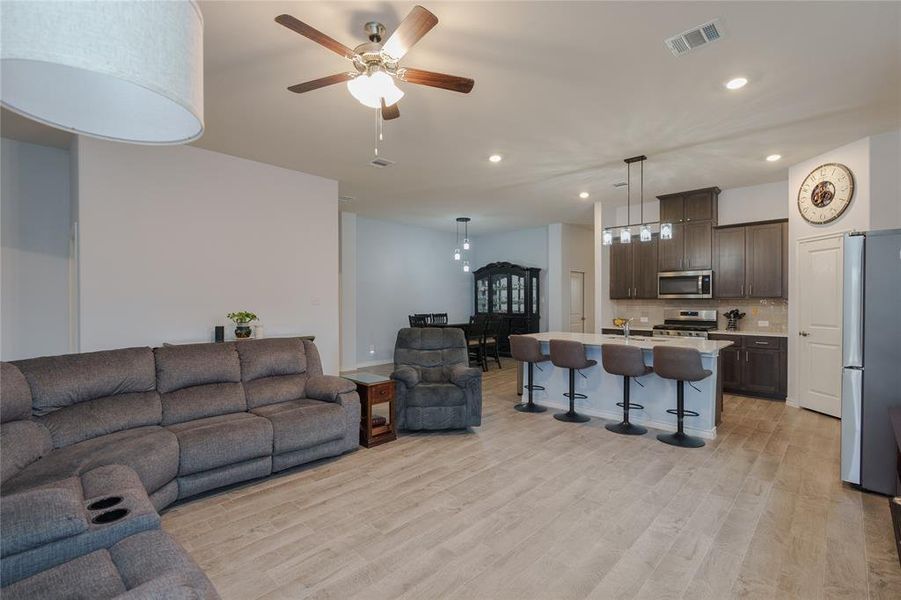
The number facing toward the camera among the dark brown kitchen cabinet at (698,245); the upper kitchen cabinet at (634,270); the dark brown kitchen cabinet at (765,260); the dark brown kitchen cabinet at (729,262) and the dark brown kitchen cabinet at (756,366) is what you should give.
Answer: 5

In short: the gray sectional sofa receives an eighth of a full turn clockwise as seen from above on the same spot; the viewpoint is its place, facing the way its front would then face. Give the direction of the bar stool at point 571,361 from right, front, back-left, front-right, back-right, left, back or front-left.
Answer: left

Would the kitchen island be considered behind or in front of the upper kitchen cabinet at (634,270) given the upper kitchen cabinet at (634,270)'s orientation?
in front

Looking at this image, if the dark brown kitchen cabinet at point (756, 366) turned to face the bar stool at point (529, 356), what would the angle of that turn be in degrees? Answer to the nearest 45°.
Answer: approximately 45° to its right

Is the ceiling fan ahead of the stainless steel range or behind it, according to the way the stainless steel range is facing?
ahead

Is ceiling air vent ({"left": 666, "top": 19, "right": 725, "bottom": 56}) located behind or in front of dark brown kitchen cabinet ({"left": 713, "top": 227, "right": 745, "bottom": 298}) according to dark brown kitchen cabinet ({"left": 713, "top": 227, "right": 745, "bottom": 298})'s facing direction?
in front

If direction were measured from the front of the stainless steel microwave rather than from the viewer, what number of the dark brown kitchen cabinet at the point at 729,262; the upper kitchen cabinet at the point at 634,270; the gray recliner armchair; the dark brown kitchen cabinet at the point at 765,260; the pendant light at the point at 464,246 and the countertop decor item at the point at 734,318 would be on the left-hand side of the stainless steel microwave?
3

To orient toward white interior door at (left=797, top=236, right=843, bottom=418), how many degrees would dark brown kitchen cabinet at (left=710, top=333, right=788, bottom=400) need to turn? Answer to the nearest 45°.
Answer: approximately 45° to its left

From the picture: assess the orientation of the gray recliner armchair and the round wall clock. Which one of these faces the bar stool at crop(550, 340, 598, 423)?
the round wall clock

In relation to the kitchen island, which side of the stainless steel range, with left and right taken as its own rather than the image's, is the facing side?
front

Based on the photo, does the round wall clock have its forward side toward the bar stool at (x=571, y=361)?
yes

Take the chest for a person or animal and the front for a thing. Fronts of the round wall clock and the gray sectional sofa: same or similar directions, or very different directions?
very different directions

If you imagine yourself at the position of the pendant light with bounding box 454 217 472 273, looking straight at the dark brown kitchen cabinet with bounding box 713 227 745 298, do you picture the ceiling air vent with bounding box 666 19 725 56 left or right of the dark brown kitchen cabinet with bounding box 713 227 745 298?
right

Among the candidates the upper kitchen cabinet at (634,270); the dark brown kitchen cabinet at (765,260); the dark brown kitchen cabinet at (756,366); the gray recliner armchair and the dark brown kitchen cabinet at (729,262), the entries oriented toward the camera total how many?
5

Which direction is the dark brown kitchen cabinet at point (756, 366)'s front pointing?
toward the camera

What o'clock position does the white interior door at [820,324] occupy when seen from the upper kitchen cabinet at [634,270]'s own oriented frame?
The white interior door is roughly at 10 o'clock from the upper kitchen cabinet.

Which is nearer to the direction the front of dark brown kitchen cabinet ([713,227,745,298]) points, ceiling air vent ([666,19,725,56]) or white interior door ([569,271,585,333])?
the ceiling air vent

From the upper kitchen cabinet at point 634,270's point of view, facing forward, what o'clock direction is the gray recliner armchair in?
The gray recliner armchair is roughly at 1 o'clock from the upper kitchen cabinet.

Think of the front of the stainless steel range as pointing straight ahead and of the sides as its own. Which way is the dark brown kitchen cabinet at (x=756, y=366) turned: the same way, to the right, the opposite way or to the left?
the same way

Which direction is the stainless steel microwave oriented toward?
toward the camera

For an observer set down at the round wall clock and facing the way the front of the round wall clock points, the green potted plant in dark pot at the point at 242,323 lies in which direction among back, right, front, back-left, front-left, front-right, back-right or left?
front

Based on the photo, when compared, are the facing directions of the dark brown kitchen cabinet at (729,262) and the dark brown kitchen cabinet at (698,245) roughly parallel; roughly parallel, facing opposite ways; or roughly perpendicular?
roughly parallel
